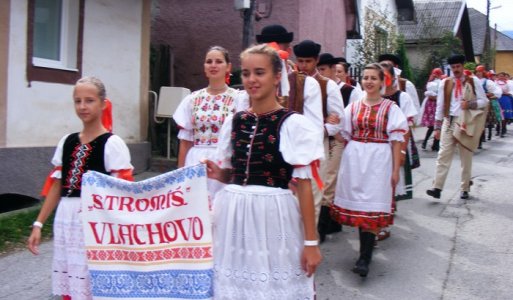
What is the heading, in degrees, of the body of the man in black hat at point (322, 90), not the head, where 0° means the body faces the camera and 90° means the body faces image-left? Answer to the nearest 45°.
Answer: approximately 45°

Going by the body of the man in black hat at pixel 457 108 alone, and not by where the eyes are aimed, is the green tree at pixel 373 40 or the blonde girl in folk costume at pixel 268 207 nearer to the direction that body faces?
the blonde girl in folk costume

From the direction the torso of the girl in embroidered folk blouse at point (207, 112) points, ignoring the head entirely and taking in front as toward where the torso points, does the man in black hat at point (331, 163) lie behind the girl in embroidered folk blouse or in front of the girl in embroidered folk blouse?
behind

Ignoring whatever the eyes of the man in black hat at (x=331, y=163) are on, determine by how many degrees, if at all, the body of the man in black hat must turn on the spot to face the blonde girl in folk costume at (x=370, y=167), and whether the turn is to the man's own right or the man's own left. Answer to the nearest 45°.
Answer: approximately 45° to the man's own left

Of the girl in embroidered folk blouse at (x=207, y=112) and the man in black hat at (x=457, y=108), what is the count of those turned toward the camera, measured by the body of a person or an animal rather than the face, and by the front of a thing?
2

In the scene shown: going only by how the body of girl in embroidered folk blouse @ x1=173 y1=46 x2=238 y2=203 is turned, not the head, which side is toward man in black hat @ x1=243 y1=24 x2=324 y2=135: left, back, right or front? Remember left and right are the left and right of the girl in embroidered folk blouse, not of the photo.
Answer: left

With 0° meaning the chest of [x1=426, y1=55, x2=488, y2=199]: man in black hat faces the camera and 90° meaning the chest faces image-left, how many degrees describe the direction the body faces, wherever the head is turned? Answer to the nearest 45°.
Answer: approximately 0°

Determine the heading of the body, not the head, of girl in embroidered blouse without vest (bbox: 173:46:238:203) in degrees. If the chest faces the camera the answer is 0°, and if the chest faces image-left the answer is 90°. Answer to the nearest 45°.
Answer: approximately 0°

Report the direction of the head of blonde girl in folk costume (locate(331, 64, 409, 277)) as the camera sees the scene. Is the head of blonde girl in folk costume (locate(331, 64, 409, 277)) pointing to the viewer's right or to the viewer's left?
to the viewer's left
